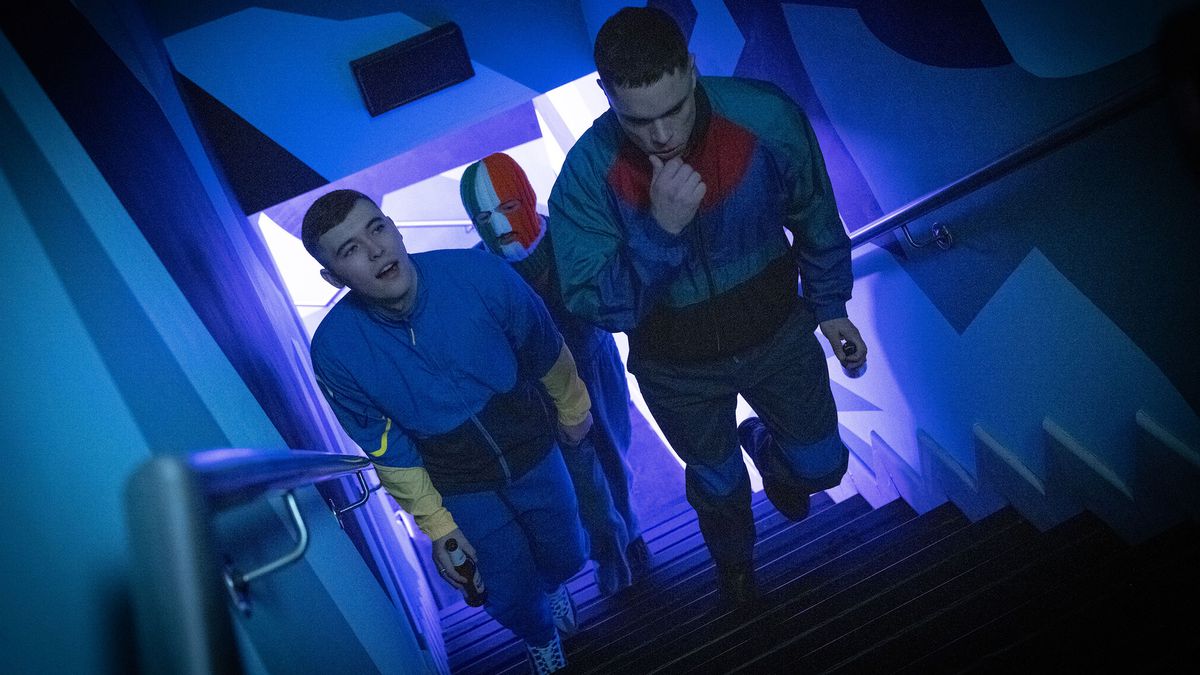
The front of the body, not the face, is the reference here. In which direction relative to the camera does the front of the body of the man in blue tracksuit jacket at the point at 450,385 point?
toward the camera

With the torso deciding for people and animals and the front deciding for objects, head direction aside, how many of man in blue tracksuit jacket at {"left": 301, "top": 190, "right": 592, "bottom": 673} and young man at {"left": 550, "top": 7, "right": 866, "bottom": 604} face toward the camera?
2

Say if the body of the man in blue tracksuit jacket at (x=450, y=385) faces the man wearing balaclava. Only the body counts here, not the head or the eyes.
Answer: no

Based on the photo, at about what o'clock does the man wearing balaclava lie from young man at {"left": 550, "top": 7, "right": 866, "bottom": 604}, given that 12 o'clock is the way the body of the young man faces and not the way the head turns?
The man wearing balaclava is roughly at 5 o'clock from the young man.

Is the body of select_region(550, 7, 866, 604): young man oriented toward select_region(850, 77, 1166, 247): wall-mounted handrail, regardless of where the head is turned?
no

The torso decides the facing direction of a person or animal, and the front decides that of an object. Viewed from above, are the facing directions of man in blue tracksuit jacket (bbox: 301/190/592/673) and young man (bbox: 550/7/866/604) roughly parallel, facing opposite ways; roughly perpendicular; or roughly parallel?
roughly parallel

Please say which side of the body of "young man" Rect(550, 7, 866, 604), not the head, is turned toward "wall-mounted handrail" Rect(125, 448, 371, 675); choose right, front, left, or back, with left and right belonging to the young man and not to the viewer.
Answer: front

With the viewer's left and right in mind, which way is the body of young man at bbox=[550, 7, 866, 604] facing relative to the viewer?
facing the viewer

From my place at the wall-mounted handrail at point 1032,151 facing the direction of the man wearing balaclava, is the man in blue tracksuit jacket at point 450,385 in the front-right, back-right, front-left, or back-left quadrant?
front-left

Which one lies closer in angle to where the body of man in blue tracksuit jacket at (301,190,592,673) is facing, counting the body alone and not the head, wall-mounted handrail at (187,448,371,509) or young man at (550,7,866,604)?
the wall-mounted handrail

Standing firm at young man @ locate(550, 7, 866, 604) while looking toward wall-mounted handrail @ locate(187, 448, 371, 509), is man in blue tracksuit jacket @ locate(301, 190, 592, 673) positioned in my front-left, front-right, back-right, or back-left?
front-right

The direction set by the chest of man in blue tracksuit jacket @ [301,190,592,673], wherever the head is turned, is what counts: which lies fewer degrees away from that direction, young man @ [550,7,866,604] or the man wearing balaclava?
the young man

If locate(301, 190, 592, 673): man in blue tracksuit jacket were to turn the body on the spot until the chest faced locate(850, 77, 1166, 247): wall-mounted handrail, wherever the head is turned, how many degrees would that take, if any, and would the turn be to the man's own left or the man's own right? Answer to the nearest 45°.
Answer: approximately 45° to the man's own left

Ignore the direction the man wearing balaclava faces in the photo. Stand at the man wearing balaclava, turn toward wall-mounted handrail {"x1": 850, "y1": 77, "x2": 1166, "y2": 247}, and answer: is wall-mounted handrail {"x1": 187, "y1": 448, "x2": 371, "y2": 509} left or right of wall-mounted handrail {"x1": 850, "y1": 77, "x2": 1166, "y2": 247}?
right
